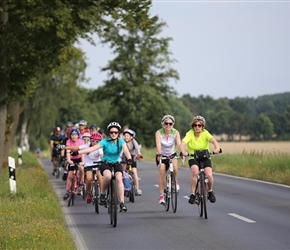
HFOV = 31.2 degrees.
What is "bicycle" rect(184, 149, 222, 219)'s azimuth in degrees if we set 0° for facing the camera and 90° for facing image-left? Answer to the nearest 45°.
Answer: approximately 0°

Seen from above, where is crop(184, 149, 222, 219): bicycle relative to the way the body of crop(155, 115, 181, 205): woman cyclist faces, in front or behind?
in front

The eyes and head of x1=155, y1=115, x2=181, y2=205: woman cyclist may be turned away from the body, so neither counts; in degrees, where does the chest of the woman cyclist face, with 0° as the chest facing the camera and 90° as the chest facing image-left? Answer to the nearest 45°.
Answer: approximately 0°
